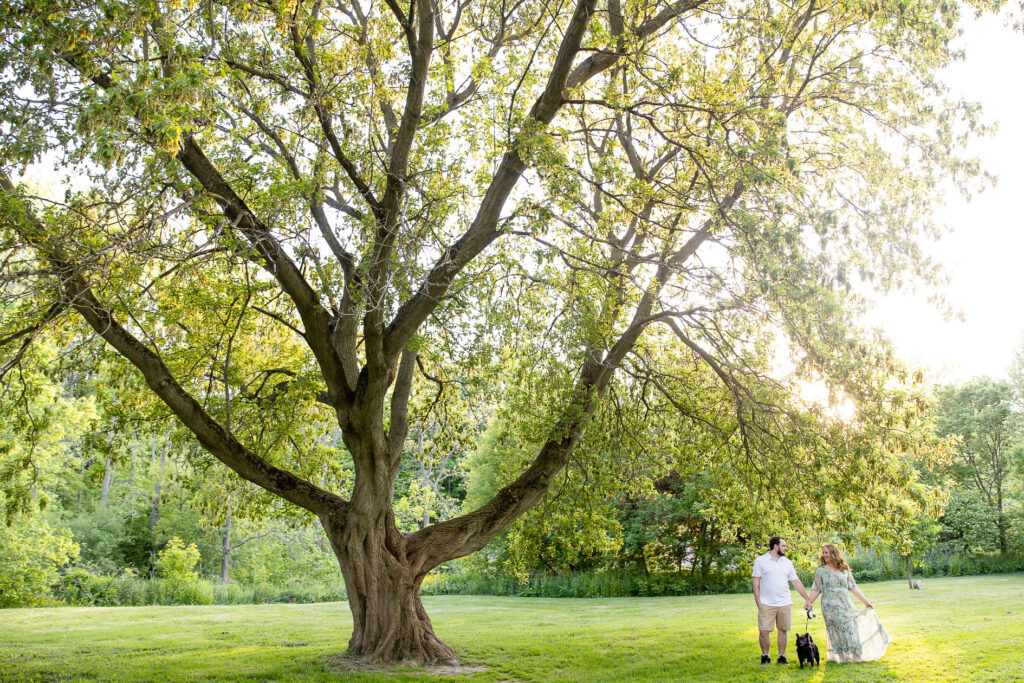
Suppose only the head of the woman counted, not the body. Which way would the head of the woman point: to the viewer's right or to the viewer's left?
to the viewer's left

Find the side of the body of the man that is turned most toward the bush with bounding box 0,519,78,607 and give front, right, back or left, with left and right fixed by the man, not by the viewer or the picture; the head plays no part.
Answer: right

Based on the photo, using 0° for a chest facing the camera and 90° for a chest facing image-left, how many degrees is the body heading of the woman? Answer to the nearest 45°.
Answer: approximately 0°

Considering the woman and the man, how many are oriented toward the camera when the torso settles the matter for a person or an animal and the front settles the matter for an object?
2

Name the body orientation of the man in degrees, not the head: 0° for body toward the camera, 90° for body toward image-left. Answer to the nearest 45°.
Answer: approximately 0°

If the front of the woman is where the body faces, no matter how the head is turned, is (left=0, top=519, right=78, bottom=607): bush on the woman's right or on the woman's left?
on the woman's right
